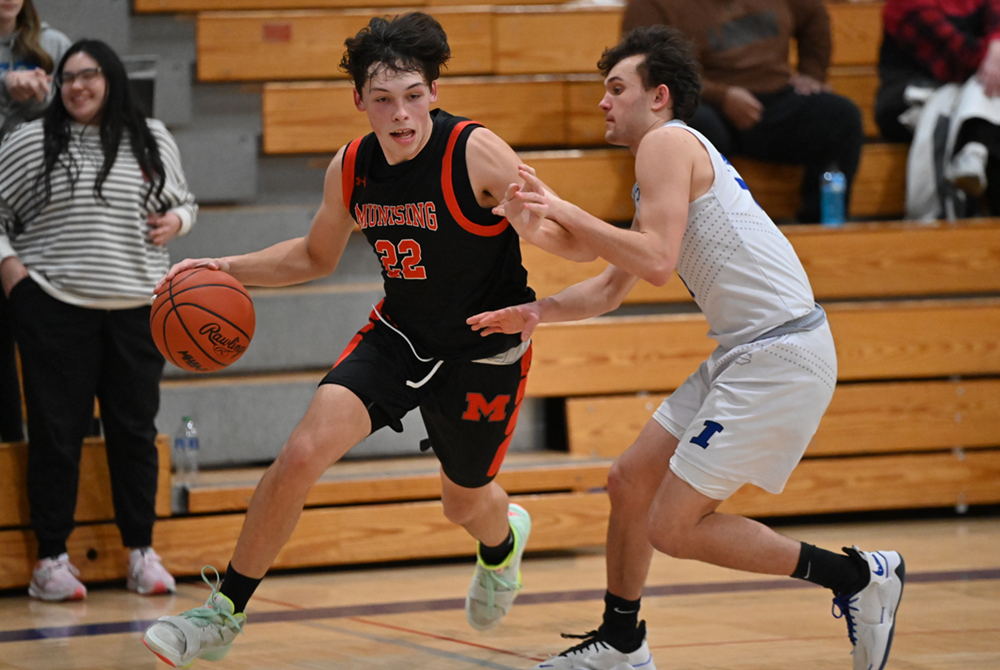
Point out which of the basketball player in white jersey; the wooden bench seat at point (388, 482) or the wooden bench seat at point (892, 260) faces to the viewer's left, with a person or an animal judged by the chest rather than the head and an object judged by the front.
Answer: the basketball player in white jersey

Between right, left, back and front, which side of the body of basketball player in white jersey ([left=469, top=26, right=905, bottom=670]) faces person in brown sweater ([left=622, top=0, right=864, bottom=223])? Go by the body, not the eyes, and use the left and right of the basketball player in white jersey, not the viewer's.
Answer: right

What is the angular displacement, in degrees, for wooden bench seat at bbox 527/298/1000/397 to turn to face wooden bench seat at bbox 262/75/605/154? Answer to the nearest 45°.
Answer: approximately 90° to its right

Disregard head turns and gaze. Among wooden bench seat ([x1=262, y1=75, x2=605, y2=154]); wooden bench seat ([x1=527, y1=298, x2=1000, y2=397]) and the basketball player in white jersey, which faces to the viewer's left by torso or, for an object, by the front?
the basketball player in white jersey

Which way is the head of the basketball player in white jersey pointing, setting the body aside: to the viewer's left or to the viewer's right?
to the viewer's left

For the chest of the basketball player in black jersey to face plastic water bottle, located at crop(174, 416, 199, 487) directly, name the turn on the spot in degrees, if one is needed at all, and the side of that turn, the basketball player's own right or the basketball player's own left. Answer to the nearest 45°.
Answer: approximately 90° to the basketball player's own right

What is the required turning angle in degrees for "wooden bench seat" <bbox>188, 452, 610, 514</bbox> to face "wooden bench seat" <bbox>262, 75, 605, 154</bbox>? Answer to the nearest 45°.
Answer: approximately 180°

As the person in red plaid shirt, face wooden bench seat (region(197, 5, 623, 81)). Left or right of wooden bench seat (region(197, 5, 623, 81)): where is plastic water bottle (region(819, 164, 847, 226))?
left

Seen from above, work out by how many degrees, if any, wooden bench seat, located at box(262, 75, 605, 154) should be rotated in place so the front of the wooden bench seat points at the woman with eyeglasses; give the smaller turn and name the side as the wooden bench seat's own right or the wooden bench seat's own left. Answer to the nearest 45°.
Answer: approximately 45° to the wooden bench seat's own right
